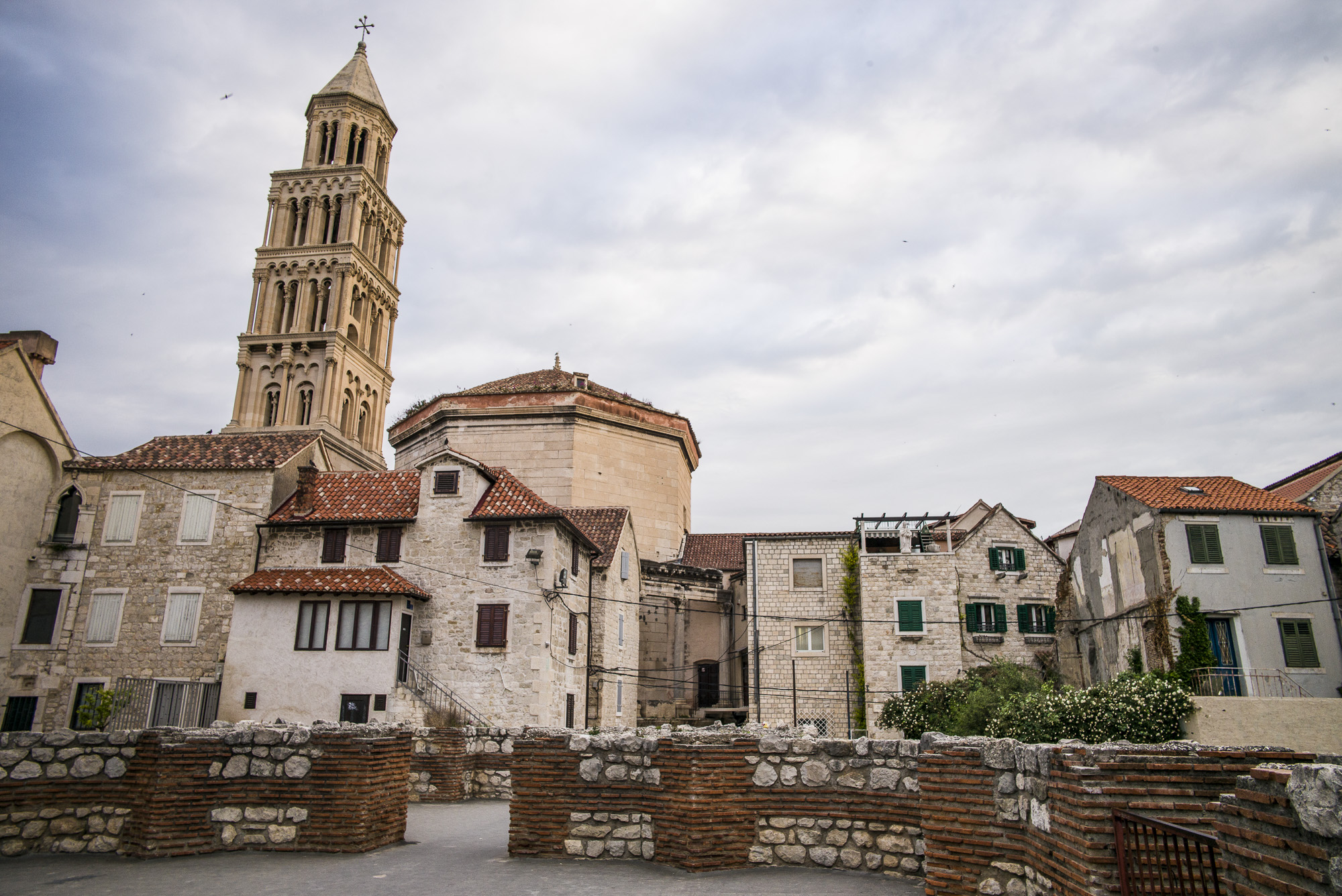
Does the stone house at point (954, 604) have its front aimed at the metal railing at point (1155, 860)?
yes

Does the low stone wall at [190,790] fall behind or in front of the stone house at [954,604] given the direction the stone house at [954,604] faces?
in front

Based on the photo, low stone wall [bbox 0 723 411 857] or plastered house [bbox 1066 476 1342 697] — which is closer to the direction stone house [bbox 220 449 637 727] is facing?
the low stone wall

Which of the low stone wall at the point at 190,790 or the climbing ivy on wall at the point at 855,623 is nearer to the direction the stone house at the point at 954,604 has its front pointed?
the low stone wall

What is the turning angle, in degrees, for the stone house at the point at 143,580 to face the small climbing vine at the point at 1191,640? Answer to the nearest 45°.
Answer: approximately 45° to its left

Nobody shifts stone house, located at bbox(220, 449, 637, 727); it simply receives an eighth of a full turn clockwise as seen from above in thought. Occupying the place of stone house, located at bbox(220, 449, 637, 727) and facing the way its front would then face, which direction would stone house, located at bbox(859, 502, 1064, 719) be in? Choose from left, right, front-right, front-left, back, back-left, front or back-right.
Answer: back-left

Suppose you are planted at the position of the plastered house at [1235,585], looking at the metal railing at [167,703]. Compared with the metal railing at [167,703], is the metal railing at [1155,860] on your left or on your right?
left

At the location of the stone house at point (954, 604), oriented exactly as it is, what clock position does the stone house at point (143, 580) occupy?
the stone house at point (143, 580) is roughly at 2 o'clock from the stone house at point (954, 604).
